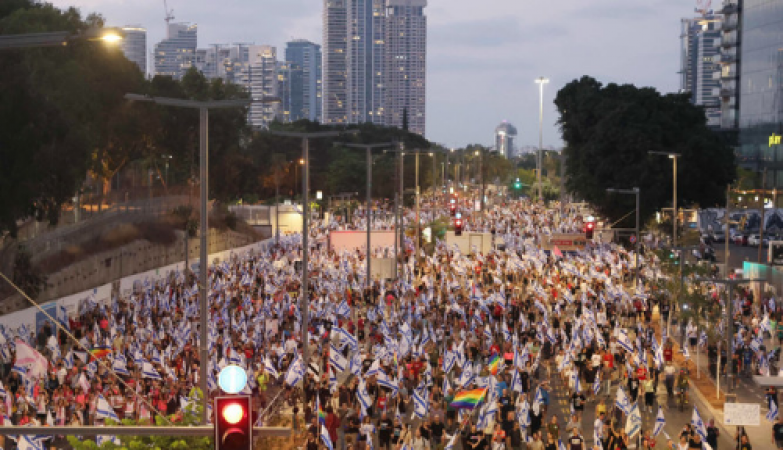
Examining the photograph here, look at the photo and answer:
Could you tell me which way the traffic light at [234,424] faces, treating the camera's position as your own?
facing the viewer

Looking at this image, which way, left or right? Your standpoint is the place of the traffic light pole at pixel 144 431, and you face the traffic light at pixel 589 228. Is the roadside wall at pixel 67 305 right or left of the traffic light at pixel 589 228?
left

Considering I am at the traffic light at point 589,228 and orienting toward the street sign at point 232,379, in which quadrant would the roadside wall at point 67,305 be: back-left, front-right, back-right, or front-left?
front-right

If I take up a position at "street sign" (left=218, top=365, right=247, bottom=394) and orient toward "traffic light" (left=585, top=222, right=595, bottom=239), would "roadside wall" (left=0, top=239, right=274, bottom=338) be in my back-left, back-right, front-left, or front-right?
front-left

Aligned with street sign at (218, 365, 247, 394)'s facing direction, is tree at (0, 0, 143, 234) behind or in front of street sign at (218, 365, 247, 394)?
behind

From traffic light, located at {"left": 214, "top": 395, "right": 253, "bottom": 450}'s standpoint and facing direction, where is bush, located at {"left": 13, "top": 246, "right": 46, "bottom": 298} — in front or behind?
behind

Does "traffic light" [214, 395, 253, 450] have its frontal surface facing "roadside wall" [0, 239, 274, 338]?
no

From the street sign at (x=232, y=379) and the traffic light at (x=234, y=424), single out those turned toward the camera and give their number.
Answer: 2

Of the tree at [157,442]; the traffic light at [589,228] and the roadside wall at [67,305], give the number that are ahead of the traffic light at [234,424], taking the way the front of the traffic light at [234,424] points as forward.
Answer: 0

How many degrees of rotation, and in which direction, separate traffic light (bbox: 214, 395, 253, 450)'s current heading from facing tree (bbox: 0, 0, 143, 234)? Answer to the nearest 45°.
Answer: approximately 180°

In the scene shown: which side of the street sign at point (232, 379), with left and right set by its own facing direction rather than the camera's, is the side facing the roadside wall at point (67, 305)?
back

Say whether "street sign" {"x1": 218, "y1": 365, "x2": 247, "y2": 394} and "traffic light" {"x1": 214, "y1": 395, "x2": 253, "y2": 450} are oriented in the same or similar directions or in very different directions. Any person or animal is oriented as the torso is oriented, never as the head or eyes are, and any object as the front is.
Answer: same or similar directions

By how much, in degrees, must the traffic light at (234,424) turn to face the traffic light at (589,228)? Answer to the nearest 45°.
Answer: approximately 135° to its left

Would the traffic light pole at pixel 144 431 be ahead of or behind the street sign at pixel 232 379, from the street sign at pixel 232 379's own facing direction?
ahead
